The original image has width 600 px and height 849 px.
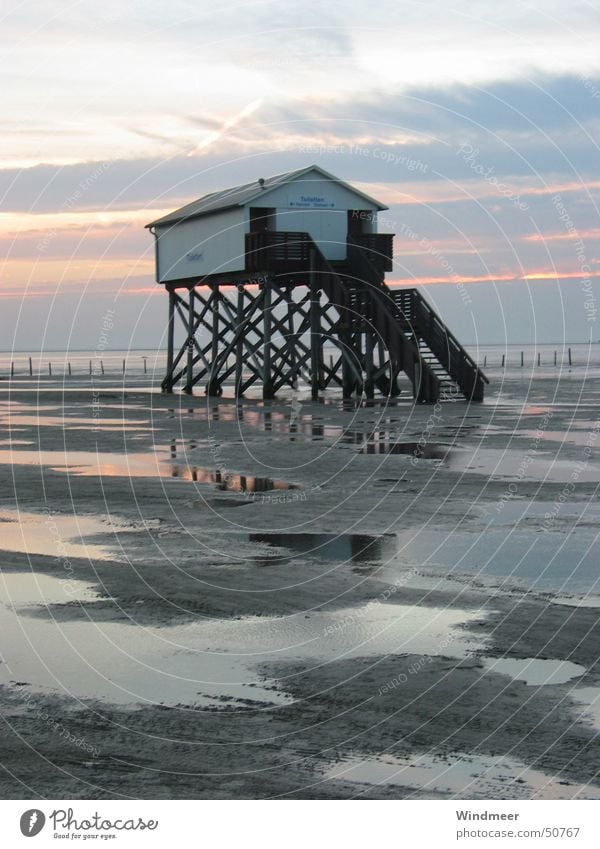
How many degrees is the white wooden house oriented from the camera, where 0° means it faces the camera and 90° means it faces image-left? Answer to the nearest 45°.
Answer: approximately 315°
